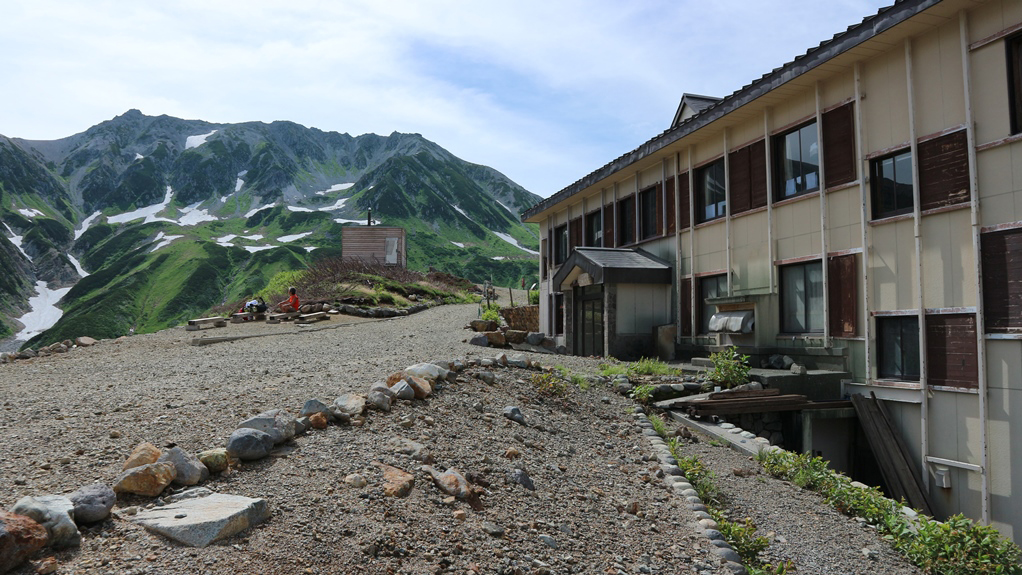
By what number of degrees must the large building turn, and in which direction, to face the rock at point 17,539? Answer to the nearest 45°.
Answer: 0° — it already faces it

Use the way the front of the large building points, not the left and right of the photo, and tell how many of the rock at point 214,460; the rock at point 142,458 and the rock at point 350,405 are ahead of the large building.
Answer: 3

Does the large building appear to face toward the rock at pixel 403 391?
yes

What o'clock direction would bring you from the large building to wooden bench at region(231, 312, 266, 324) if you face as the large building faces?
The wooden bench is roughly at 2 o'clock from the large building.

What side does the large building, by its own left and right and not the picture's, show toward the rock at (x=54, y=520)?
front

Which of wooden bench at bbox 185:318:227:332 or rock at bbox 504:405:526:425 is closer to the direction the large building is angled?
the rock

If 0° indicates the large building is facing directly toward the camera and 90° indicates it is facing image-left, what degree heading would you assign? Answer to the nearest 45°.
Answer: approximately 45°

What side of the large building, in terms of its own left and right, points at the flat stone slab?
front

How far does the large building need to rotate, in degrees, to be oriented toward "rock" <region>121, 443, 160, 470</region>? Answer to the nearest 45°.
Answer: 0° — it already faces it

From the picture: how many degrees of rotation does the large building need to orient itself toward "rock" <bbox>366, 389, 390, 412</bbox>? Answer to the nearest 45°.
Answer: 0° — it already faces it
